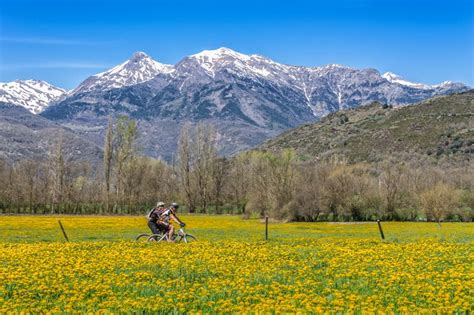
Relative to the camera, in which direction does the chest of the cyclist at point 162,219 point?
to the viewer's right

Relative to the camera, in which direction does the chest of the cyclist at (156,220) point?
to the viewer's right
